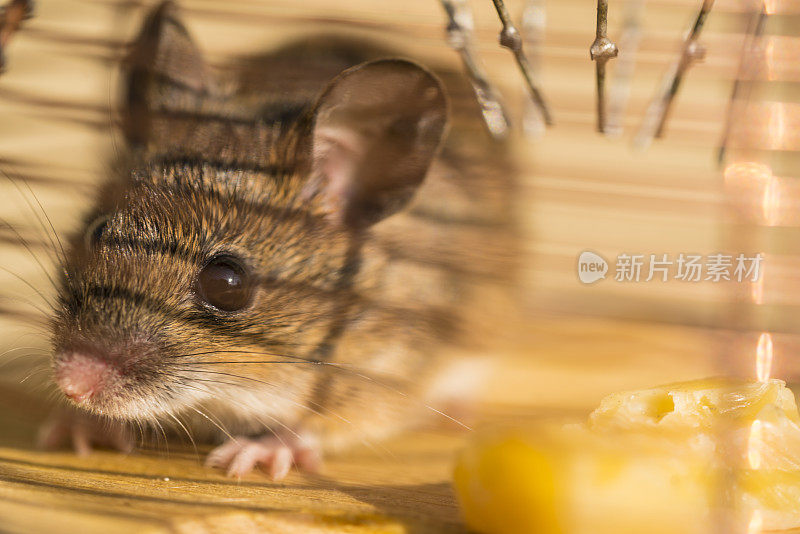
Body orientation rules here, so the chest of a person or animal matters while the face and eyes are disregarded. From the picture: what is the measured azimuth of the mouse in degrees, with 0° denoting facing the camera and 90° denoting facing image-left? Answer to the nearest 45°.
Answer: approximately 45°

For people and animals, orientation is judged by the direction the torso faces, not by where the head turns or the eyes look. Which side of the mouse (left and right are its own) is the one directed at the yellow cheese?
left
